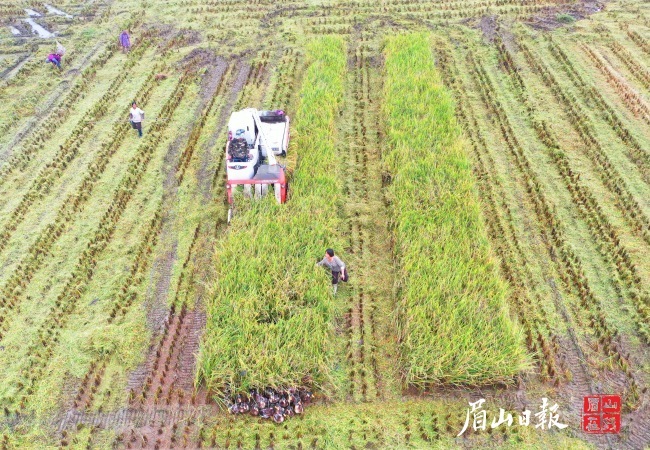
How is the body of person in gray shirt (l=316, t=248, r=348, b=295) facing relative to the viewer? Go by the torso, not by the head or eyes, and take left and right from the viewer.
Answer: facing the viewer and to the left of the viewer

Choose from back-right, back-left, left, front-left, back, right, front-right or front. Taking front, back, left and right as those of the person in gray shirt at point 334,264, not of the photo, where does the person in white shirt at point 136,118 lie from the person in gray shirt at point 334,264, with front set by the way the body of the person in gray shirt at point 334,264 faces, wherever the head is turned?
right

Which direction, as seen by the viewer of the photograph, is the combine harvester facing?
facing the viewer

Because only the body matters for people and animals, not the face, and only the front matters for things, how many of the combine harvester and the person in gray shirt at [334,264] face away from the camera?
0

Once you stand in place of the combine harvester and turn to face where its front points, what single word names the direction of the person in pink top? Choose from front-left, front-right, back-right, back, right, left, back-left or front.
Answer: back-right

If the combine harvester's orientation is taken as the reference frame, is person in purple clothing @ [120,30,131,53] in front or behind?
behind

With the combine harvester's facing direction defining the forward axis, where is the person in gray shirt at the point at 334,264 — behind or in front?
in front
